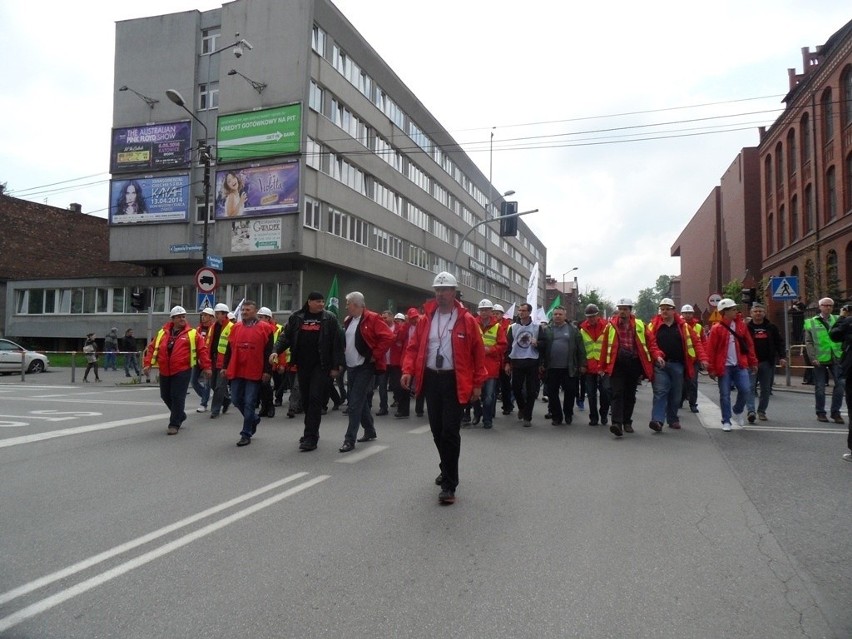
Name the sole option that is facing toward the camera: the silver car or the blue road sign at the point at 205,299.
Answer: the blue road sign

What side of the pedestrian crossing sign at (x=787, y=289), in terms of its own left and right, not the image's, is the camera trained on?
front

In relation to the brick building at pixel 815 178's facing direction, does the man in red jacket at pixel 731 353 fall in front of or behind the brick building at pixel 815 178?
in front

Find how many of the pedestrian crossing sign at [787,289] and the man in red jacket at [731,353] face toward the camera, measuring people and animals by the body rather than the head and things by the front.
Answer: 2

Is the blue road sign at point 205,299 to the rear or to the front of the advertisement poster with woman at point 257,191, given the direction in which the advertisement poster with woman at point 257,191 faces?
to the front

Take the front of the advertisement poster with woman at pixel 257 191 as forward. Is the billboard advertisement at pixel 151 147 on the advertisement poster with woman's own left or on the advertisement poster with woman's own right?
on the advertisement poster with woman's own right

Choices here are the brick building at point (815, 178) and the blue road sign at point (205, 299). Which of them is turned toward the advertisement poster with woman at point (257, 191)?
the brick building

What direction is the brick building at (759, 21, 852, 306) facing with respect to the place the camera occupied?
facing the viewer and to the left of the viewer

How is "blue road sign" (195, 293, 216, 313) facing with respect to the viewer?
toward the camera

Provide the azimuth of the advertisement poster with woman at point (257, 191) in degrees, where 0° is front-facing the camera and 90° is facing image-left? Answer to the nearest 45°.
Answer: approximately 45°

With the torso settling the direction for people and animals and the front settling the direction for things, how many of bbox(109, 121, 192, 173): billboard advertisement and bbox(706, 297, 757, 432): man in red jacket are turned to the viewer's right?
0

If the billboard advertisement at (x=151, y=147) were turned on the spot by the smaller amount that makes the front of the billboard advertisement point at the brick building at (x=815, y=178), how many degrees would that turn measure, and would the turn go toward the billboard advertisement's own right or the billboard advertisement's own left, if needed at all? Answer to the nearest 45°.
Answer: approximately 90° to the billboard advertisement's own left

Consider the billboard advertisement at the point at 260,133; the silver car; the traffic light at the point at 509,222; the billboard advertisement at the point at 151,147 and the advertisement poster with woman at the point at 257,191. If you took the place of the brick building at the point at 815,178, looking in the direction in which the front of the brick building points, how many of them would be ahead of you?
5

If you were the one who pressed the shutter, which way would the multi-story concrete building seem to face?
facing the viewer and to the right of the viewer
